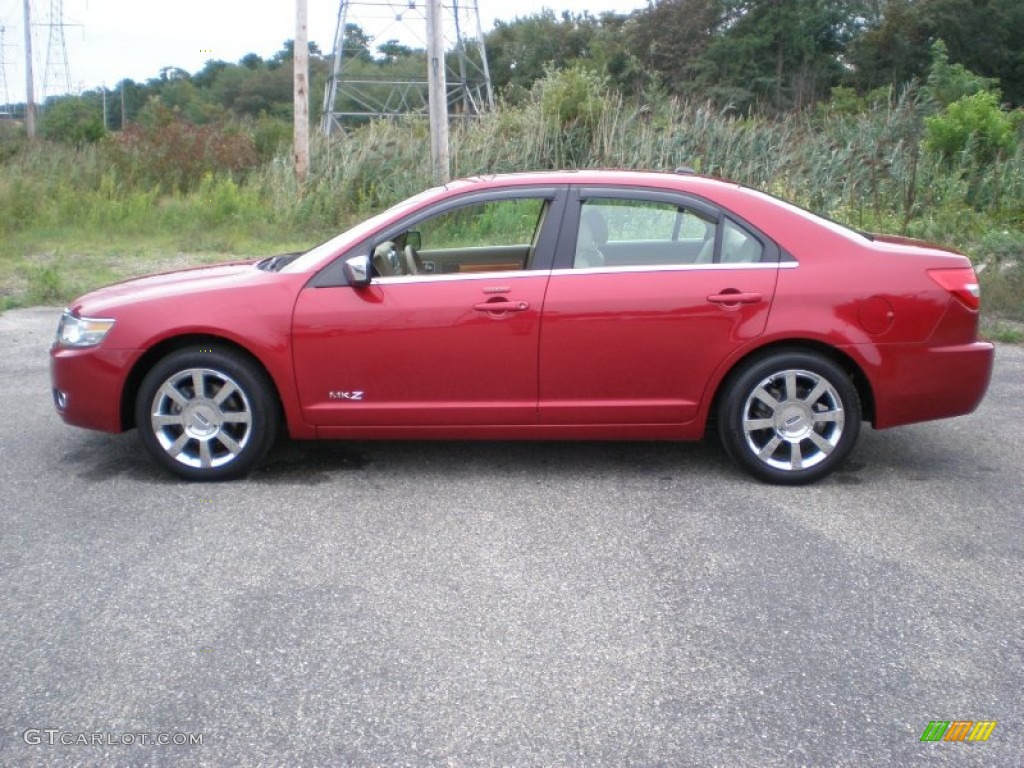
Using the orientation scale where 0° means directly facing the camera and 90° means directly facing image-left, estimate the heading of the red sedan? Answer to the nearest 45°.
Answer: approximately 90°

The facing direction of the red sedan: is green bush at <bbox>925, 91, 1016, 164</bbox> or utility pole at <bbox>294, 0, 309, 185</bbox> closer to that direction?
the utility pole

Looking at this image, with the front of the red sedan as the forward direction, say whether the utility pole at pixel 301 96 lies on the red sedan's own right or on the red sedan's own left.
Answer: on the red sedan's own right

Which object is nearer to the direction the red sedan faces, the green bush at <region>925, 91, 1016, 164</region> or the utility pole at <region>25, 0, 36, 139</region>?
the utility pole

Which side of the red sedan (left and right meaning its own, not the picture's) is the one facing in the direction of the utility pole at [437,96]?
right

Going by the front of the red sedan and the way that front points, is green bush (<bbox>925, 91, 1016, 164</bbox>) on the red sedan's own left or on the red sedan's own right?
on the red sedan's own right

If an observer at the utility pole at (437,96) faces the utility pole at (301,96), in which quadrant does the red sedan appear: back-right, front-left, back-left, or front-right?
back-left
